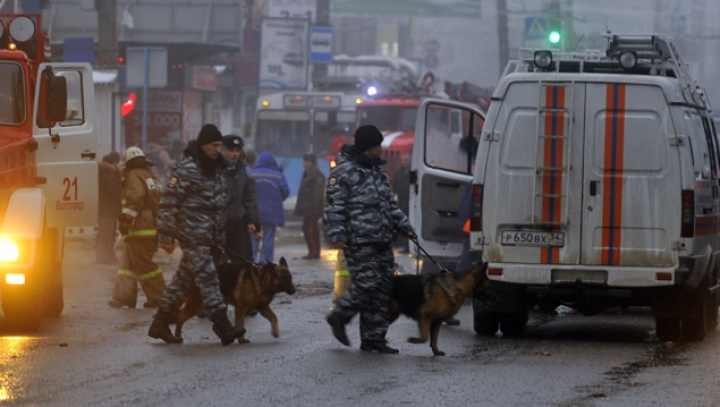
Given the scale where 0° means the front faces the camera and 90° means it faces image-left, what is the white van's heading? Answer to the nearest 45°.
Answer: approximately 180°

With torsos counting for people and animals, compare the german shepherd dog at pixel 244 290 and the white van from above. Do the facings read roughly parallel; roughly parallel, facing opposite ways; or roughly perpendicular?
roughly perpendicular

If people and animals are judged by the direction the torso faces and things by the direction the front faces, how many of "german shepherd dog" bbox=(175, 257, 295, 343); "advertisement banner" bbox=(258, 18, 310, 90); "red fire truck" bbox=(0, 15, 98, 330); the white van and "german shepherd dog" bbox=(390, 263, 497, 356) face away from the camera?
1

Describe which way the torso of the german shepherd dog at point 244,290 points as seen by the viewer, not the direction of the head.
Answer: to the viewer's right

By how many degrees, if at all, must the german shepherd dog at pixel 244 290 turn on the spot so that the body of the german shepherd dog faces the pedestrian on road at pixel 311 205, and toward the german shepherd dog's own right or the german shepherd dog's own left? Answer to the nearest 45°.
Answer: approximately 90° to the german shepherd dog's own left

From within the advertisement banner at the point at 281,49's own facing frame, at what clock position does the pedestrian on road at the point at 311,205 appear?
The pedestrian on road is roughly at 12 o'clock from the advertisement banner.

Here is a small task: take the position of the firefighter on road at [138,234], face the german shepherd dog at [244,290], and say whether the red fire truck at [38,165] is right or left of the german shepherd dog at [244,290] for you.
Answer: right

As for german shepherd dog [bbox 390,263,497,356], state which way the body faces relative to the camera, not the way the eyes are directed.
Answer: to the viewer's right

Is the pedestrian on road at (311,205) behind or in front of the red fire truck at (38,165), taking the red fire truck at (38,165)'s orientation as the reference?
behind

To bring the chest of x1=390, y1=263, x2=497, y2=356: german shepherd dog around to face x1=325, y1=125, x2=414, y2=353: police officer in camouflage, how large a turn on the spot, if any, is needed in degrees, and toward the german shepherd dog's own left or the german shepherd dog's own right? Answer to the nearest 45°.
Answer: approximately 180°

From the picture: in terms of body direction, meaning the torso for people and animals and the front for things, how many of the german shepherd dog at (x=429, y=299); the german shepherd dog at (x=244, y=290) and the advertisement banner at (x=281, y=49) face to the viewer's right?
2

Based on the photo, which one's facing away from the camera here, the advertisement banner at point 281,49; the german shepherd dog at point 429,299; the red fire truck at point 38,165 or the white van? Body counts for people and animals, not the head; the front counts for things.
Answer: the white van

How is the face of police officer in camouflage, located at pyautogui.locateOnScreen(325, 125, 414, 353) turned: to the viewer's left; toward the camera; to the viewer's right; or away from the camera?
to the viewer's right

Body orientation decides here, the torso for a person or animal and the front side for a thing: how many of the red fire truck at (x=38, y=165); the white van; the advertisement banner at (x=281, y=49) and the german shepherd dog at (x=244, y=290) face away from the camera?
1

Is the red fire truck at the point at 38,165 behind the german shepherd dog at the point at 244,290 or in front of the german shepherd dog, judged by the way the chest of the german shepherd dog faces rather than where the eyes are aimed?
behind

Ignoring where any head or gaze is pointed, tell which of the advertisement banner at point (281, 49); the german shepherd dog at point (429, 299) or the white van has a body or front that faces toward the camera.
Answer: the advertisement banner

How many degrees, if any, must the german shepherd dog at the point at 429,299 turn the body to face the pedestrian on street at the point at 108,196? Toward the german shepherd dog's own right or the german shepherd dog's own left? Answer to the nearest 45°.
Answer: approximately 135° to the german shepherd dog's own left

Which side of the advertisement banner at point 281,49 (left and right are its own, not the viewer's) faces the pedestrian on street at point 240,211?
front

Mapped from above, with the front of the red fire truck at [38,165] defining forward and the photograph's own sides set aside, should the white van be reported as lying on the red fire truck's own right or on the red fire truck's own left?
on the red fire truck's own left

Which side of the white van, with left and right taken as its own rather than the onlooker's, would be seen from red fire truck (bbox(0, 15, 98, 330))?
left
